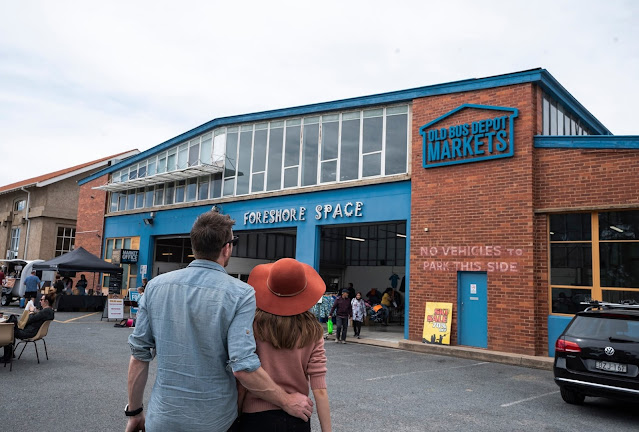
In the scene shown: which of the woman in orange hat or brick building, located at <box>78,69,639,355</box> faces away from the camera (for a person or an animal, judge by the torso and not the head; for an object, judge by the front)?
the woman in orange hat

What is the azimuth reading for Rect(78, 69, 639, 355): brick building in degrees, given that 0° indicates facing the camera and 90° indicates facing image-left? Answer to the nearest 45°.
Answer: approximately 45°

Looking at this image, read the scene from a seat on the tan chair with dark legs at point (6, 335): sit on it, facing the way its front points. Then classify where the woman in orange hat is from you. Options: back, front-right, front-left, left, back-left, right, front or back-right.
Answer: back-left

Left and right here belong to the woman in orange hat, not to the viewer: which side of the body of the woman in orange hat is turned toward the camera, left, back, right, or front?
back

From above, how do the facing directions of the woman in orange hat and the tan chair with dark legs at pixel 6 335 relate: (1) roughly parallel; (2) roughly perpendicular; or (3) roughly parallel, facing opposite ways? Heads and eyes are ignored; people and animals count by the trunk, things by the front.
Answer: roughly perpendicular

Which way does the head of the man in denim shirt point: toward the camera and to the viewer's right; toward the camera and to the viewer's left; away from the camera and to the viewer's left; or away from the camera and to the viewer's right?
away from the camera and to the viewer's right

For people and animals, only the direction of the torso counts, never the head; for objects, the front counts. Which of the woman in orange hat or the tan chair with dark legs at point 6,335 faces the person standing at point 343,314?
the woman in orange hat

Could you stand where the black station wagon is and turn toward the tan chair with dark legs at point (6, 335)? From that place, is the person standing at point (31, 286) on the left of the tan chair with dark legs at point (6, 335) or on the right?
right

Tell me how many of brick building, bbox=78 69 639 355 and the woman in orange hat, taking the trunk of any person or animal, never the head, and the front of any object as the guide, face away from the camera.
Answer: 1

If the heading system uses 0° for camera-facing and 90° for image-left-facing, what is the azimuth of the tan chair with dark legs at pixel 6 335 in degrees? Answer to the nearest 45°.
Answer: approximately 135°
